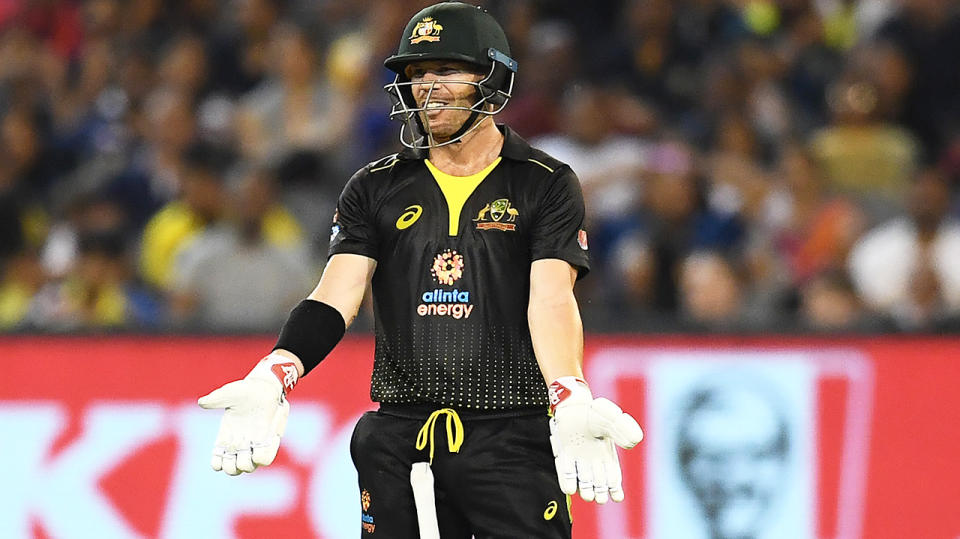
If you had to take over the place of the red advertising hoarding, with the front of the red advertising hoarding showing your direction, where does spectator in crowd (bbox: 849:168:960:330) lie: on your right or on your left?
on your left

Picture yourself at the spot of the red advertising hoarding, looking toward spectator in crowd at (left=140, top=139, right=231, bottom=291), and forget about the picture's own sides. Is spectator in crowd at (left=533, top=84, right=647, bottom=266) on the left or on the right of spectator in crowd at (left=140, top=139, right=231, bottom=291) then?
right

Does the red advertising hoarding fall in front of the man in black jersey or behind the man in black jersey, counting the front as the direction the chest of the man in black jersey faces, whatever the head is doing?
behind

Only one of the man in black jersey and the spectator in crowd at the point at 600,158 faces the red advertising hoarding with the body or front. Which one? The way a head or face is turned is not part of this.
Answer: the spectator in crowd

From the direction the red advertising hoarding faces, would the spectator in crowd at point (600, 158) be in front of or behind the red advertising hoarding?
behind

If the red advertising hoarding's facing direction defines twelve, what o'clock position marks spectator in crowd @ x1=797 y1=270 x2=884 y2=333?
The spectator in crowd is roughly at 8 o'clock from the red advertising hoarding.
